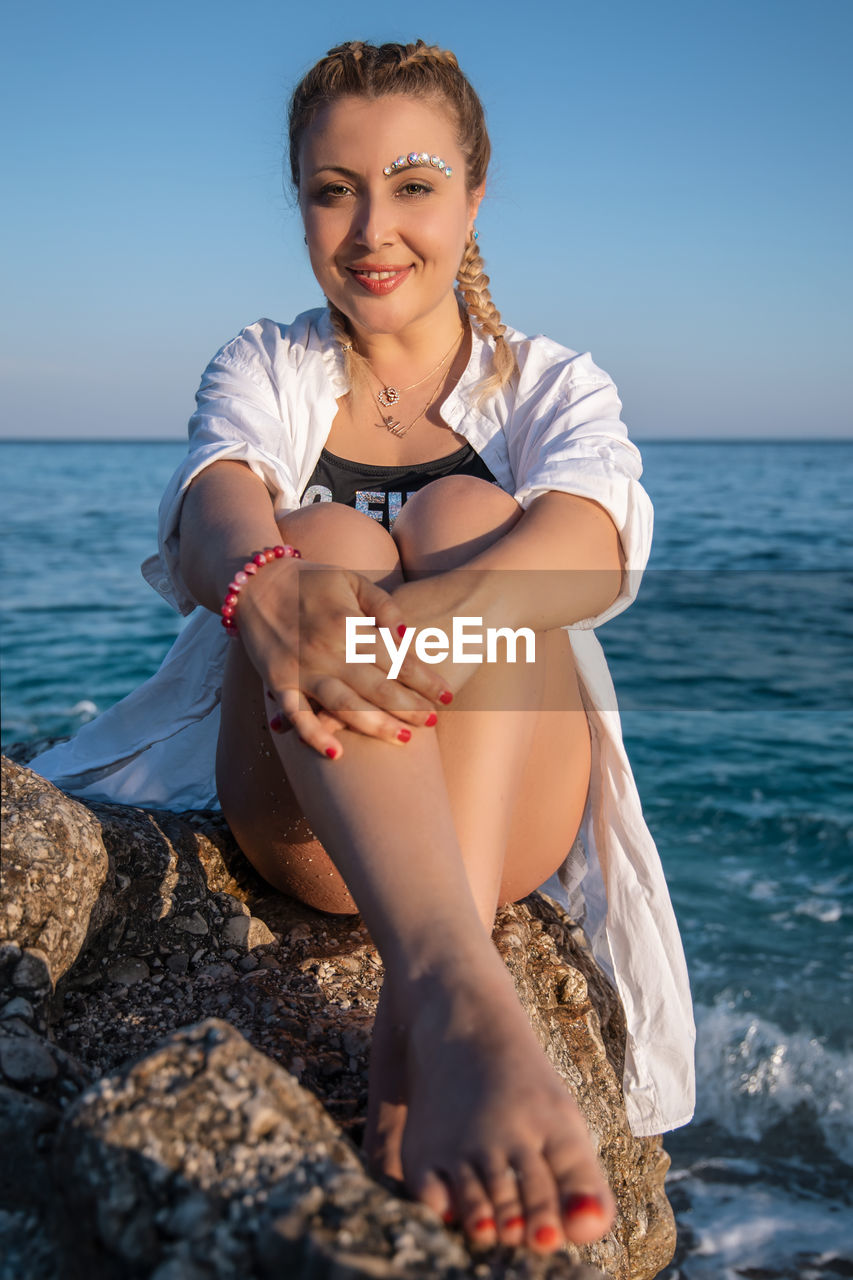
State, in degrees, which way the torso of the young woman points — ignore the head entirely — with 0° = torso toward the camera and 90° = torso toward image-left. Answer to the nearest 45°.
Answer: approximately 0°

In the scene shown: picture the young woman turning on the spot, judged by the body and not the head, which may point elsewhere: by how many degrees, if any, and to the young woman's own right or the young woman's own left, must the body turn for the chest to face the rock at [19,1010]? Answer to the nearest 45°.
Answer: approximately 45° to the young woman's own right

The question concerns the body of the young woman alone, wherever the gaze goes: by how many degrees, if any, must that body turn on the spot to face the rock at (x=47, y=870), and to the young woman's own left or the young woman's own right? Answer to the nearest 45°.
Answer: approximately 45° to the young woman's own right
